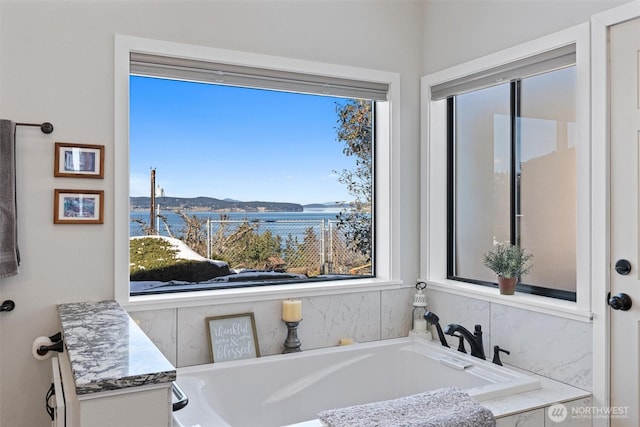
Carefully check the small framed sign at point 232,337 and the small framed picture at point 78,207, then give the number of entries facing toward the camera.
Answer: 2

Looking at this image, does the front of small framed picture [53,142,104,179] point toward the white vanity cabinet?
yes

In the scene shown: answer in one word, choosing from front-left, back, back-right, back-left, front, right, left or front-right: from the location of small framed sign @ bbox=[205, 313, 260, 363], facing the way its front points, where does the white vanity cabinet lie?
front

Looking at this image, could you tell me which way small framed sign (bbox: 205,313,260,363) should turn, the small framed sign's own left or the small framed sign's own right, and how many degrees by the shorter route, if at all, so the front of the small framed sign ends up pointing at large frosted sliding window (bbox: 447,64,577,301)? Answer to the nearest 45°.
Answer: approximately 90° to the small framed sign's own left

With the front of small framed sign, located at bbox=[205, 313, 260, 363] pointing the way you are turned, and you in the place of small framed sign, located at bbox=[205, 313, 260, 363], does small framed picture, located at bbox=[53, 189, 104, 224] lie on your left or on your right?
on your right

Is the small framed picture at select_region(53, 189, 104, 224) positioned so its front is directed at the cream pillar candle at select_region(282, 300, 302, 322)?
no

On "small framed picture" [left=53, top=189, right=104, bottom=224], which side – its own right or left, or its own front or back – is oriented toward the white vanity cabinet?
front

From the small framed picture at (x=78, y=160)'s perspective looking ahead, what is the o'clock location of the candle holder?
The candle holder is roughly at 9 o'clock from the small framed picture.

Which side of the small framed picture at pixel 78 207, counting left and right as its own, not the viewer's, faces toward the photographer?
front

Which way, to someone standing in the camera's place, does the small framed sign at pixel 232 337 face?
facing the viewer

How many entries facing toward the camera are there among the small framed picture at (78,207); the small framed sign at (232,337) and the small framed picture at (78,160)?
3

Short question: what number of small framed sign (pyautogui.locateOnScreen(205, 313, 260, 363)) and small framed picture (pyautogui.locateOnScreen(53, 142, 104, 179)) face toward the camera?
2

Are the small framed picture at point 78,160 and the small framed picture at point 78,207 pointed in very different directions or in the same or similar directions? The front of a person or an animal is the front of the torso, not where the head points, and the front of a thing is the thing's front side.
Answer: same or similar directions

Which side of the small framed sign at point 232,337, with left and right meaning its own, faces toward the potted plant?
left

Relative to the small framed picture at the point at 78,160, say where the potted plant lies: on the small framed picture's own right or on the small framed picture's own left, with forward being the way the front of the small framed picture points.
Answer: on the small framed picture's own left

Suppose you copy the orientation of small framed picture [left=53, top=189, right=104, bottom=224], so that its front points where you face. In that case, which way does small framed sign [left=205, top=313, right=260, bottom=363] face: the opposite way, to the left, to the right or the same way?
the same way
